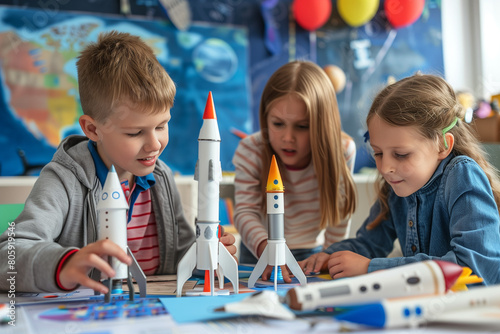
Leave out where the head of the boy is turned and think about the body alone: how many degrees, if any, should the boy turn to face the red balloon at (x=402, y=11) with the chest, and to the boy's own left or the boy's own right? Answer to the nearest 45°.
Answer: approximately 90° to the boy's own left

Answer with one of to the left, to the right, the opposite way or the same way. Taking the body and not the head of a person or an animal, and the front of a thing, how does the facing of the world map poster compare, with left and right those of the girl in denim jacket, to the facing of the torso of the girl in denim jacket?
to the left

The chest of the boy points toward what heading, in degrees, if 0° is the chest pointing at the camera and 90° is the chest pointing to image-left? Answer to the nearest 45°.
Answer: approximately 315°

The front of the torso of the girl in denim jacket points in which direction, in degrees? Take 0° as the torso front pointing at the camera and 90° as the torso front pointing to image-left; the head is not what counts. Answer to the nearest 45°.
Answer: approximately 45°

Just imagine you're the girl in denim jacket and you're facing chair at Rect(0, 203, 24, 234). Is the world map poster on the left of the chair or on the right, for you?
right

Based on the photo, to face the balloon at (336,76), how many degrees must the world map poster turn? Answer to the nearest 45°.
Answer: approximately 90° to its left

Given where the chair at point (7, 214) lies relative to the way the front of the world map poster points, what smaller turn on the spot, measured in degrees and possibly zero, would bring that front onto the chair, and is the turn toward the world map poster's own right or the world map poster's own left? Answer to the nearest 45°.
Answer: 0° — it already faces it

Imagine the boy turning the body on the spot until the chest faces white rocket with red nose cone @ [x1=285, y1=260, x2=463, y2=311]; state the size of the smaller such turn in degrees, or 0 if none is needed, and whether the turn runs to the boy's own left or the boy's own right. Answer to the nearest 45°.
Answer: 0° — they already face it
